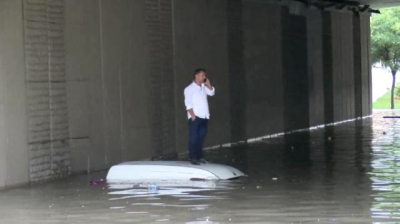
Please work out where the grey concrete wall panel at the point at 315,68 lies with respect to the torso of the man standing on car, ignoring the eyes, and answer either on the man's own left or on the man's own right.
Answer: on the man's own left

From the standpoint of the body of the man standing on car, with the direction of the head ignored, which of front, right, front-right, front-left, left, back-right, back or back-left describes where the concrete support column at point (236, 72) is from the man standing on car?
back-left

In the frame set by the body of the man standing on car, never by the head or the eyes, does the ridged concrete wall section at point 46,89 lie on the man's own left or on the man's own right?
on the man's own right

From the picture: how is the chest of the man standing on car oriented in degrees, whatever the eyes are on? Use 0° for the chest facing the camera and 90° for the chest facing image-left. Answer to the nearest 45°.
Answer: approximately 315°
